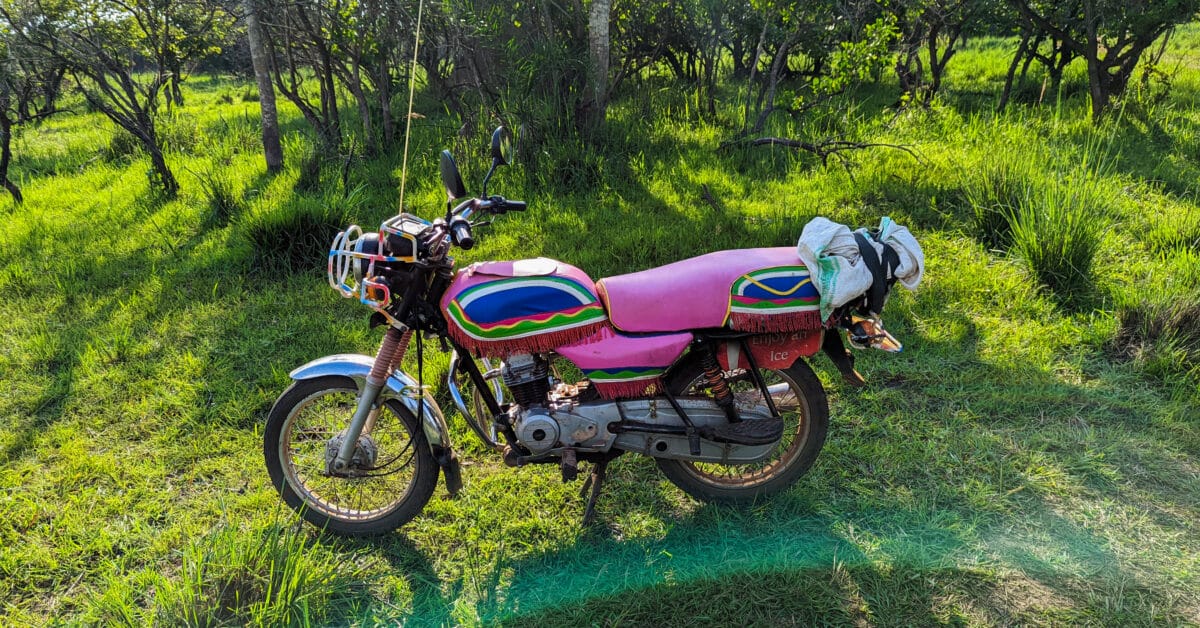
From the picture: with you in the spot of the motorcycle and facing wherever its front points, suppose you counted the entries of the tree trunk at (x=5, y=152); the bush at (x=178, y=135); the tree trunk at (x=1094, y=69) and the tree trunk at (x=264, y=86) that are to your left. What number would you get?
0

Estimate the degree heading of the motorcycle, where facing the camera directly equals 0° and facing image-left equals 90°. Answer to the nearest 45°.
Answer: approximately 90°

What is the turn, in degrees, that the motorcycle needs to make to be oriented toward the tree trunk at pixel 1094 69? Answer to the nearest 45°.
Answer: approximately 135° to its right

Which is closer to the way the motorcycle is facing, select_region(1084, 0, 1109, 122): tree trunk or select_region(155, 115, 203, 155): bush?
the bush

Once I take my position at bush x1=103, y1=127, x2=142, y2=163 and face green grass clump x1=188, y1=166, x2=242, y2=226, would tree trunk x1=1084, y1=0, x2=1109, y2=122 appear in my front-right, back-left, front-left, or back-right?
front-left

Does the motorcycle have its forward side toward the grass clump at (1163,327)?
no

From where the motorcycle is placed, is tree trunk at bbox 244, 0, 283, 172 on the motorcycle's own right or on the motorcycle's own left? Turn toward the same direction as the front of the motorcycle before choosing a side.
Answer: on the motorcycle's own right

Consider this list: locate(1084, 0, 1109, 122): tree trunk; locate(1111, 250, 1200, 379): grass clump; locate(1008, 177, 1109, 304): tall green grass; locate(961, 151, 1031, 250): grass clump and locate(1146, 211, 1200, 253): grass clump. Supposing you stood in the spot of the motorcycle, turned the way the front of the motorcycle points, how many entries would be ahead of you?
0

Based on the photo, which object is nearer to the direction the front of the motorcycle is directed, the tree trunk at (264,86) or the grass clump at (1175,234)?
the tree trunk

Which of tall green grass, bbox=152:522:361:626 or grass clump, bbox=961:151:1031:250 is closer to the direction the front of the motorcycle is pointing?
the tall green grass

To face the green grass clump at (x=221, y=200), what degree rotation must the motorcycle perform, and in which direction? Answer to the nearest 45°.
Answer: approximately 45° to its right

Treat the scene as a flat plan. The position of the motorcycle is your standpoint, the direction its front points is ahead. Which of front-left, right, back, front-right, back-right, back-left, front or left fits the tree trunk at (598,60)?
right

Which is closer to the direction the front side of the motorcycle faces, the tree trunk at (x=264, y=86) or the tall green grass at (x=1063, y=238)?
the tree trunk

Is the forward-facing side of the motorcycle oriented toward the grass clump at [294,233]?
no

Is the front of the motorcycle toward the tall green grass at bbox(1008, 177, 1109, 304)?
no
